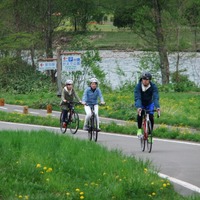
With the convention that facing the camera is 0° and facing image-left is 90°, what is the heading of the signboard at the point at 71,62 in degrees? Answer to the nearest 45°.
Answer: approximately 0°

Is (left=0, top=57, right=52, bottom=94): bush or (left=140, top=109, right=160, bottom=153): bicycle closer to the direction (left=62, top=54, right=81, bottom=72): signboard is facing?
the bicycle

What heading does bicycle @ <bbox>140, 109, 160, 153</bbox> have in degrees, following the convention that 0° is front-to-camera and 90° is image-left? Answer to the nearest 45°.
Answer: approximately 0°

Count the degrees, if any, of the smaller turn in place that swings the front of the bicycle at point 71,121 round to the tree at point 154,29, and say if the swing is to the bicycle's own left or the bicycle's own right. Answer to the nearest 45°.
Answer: approximately 135° to the bicycle's own left

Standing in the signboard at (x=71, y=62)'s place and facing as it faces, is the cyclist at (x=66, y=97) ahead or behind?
ahead

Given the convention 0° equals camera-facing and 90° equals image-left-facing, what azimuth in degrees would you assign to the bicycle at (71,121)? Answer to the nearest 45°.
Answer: approximately 315°

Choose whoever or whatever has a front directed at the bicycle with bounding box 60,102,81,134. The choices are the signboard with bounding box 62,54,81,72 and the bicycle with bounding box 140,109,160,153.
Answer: the signboard

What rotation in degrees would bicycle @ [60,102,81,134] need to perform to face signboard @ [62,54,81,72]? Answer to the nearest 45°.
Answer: approximately 135° to its left

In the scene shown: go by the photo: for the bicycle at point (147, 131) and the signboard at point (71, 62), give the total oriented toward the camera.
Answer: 2
